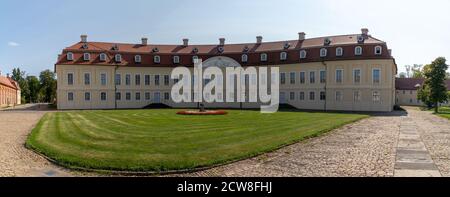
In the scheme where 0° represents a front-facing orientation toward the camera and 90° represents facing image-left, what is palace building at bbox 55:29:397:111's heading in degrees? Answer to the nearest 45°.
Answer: approximately 0°

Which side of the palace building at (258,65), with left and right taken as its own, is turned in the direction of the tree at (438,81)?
left
